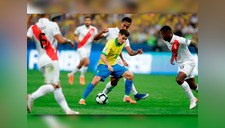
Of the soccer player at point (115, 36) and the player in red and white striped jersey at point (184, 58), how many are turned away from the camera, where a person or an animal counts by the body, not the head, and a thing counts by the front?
0

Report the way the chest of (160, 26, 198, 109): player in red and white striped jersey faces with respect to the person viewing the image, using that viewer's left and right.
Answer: facing the viewer and to the left of the viewer

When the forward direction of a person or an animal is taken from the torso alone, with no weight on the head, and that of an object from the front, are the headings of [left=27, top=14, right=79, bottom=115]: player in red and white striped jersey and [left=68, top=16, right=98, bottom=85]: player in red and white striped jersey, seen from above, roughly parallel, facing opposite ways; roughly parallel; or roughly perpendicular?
roughly parallel, facing opposite ways

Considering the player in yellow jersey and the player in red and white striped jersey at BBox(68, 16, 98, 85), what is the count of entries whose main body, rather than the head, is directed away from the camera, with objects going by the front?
0

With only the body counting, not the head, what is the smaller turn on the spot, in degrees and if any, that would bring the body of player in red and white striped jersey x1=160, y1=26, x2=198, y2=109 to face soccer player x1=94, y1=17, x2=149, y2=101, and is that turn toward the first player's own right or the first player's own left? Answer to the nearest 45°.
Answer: approximately 45° to the first player's own right

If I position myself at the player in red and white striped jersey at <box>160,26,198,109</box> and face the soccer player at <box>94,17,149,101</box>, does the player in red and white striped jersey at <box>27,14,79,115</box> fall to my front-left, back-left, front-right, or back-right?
front-left

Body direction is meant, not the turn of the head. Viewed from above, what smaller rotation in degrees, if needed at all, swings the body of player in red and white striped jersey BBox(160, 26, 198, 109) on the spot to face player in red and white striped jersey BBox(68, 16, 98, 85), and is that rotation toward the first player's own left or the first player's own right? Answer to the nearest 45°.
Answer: approximately 45° to the first player's own right

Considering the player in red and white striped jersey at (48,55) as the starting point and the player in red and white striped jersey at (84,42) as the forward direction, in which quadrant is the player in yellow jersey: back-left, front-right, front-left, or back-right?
front-right

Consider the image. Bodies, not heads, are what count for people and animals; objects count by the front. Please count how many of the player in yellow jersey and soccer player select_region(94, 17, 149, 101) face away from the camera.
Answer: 0

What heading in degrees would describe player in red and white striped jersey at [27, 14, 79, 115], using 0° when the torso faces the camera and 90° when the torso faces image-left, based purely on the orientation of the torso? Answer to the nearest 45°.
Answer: approximately 225°

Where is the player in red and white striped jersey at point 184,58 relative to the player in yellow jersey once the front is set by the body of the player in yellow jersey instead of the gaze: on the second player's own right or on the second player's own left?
on the second player's own left

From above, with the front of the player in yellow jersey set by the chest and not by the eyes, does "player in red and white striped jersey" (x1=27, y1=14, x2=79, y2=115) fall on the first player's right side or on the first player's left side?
on the first player's right side

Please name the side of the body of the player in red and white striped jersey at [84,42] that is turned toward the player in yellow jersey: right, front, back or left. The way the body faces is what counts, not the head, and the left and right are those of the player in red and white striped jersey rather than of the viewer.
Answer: front

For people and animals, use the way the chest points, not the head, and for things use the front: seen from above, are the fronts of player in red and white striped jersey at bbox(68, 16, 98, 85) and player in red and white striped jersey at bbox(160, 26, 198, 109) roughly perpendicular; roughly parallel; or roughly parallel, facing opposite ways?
roughly perpendicular

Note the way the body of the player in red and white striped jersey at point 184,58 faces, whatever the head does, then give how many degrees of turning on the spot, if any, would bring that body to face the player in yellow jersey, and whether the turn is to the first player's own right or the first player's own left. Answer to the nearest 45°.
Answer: approximately 45° to the first player's own right

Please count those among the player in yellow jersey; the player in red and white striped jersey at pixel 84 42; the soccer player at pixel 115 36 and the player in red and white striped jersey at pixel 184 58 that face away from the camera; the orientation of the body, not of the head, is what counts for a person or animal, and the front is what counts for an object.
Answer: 0
